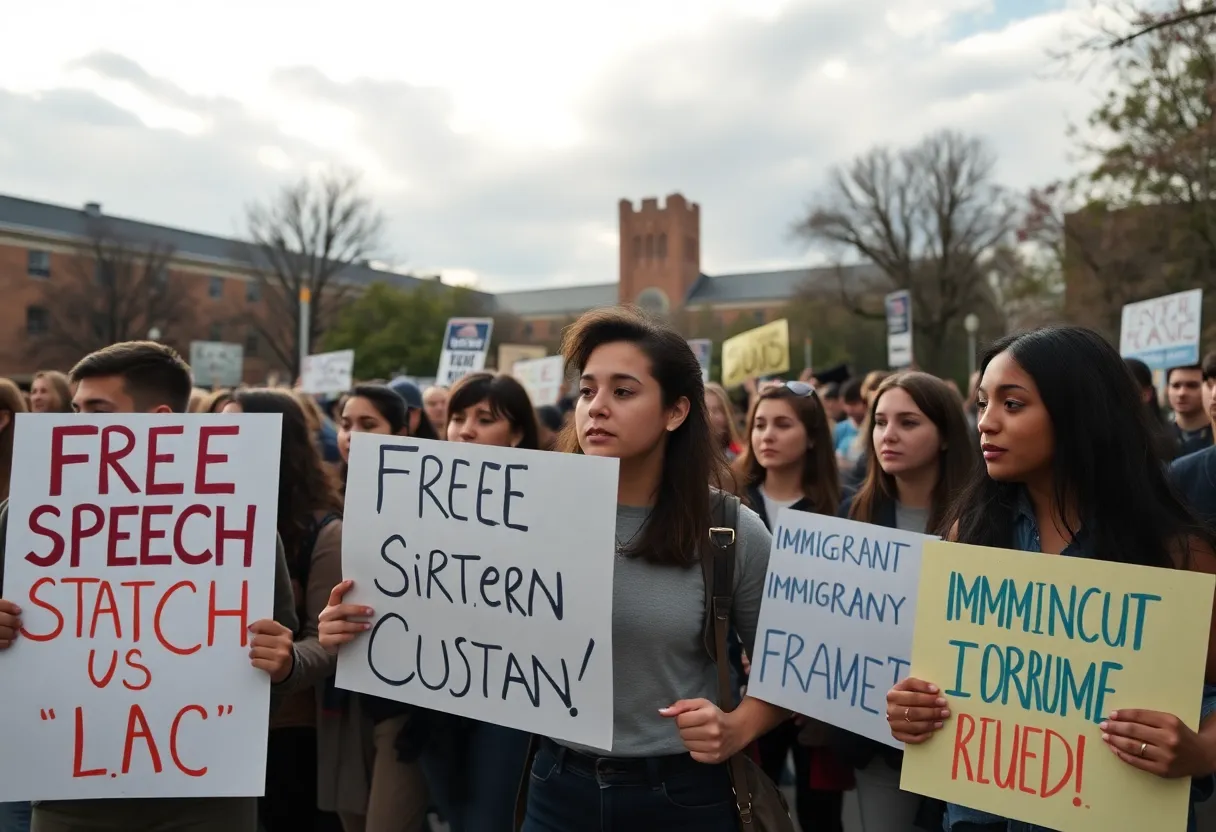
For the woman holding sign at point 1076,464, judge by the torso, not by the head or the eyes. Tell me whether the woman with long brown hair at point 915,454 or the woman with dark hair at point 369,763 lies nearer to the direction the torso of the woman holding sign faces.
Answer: the woman with dark hair

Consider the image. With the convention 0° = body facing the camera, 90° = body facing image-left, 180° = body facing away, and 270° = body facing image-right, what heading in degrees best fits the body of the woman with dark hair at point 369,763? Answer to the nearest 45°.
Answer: approximately 45°

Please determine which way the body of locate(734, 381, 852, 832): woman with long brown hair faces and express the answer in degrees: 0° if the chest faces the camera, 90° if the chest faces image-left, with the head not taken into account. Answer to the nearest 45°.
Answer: approximately 45°

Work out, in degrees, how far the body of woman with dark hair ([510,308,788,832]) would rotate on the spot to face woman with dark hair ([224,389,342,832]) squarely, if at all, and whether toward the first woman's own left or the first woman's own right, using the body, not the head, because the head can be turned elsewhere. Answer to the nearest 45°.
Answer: approximately 90° to the first woman's own right

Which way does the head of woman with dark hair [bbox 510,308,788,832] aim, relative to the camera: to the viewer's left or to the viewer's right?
to the viewer's left

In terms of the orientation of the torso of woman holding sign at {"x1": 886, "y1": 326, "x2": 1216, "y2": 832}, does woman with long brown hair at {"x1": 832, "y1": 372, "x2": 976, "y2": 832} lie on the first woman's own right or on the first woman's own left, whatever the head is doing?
on the first woman's own right

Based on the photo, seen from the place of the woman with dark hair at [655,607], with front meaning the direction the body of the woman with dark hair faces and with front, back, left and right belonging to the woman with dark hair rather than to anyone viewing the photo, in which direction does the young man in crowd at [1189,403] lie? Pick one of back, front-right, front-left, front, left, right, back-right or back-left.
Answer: back

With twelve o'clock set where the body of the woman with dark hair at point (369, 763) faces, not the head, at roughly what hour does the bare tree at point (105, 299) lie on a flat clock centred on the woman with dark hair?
The bare tree is roughly at 4 o'clock from the woman with dark hair.

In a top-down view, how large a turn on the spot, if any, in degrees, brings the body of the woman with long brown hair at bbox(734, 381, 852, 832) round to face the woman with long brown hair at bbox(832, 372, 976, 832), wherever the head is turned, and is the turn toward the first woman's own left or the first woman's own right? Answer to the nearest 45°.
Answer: approximately 90° to the first woman's own left
